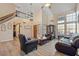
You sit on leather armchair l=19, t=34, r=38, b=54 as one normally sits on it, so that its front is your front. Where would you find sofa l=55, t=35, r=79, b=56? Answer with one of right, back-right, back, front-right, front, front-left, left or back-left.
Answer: front-right

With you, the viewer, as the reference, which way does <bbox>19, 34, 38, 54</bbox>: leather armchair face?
facing away from the viewer and to the right of the viewer
